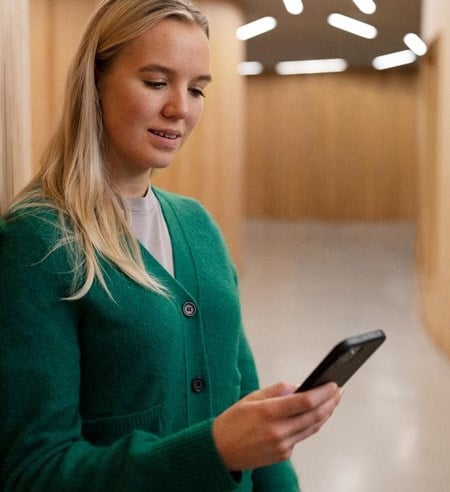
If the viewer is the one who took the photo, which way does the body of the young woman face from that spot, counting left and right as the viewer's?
facing the viewer and to the right of the viewer

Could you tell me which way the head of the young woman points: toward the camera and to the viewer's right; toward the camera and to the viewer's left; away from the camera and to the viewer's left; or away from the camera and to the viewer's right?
toward the camera and to the viewer's right
